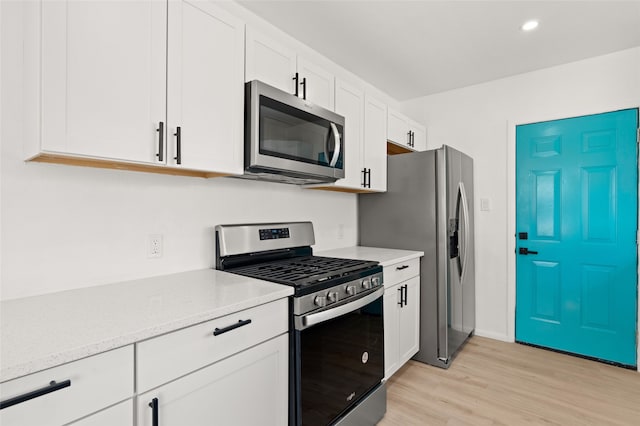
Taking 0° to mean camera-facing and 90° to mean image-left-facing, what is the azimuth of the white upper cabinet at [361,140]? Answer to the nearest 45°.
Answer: approximately 315°

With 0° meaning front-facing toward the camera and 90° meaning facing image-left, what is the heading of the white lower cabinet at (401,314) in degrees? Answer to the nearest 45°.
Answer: approximately 315°

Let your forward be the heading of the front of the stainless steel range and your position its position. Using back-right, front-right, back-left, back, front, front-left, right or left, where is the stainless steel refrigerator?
left

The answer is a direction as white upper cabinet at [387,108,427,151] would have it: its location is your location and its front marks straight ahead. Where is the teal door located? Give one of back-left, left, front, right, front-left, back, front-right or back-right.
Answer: front-left

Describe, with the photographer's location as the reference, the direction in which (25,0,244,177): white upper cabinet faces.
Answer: facing the viewer and to the right of the viewer

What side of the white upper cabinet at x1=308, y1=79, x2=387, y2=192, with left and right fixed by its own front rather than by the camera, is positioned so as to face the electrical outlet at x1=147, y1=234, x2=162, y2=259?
right

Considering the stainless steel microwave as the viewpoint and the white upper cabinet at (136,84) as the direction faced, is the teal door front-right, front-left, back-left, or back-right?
back-left
